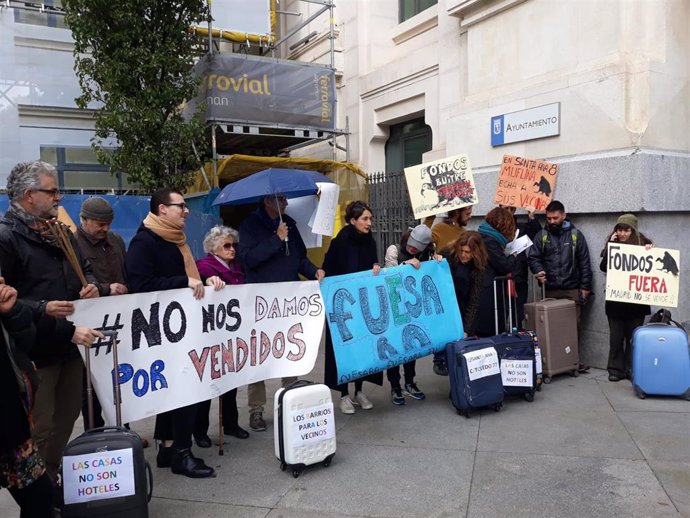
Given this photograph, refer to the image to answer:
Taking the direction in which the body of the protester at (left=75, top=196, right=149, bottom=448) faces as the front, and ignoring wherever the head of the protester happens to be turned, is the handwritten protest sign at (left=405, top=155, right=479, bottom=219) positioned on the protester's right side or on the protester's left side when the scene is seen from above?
on the protester's left side

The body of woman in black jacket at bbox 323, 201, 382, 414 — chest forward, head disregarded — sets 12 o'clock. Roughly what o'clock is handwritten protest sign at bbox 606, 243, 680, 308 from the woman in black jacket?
The handwritten protest sign is roughly at 10 o'clock from the woman in black jacket.

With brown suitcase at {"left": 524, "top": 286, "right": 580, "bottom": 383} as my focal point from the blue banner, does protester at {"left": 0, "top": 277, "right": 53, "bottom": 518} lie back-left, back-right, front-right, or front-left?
back-right

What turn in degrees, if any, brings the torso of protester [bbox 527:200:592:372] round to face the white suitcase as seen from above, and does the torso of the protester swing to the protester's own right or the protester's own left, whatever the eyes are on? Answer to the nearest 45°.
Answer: approximately 45° to the protester's own right

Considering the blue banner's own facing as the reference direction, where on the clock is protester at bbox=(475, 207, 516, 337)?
The protester is roughly at 8 o'clock from the blue banner.

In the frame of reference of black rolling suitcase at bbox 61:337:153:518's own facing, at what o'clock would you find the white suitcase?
The white suitcase is roughly at 8 o'clock from the black rolling suitcase.

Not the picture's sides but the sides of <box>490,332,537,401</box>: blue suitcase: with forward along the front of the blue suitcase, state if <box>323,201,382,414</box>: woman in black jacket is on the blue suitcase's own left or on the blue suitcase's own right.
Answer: on the blue suitcase's own right

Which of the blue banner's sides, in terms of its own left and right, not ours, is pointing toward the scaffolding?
back

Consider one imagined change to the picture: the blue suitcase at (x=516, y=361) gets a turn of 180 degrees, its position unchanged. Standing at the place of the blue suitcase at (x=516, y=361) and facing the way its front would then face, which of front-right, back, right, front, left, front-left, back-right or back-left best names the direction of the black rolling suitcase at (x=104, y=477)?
back-left

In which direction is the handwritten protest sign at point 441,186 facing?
toward the camera

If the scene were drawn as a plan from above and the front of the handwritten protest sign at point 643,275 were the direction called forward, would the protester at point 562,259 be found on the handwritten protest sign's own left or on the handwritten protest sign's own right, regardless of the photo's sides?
on the handwritten protest sign's own right

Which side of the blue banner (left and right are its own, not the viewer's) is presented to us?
front

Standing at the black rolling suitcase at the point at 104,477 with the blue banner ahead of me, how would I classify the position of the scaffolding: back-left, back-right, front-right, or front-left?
front-left
